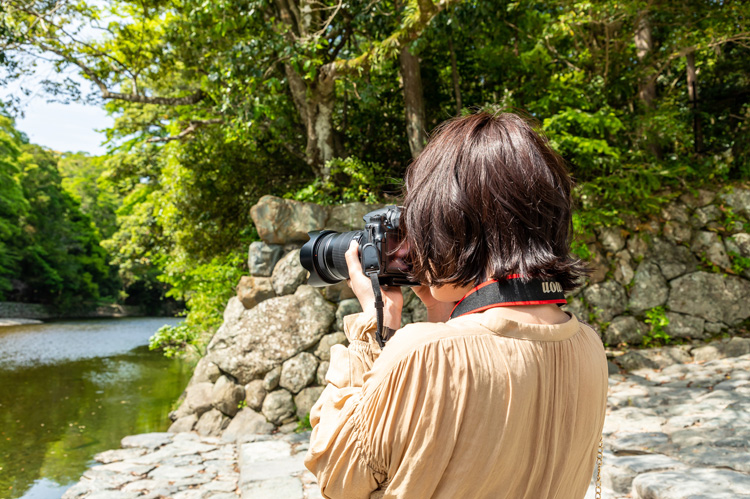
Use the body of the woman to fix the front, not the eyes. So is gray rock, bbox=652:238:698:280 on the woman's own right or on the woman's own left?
on the woman's own right

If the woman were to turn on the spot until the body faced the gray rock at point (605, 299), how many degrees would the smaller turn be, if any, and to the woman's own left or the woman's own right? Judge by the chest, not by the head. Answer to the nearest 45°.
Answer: approximately 45° to the woman's own right

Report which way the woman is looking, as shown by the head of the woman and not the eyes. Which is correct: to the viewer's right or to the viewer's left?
to the viewer's left

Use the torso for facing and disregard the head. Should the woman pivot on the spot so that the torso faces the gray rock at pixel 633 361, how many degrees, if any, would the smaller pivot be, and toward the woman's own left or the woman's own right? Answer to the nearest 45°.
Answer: approximately 45° to the woman's own right

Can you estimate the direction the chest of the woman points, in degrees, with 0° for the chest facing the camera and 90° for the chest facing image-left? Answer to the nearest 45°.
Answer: approximately 135°

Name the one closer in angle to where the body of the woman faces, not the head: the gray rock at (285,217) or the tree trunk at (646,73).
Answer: the gray rock

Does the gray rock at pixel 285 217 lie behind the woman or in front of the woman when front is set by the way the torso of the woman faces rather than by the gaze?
in front

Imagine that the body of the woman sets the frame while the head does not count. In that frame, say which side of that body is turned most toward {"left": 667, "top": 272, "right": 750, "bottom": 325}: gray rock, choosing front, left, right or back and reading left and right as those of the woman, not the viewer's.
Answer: right

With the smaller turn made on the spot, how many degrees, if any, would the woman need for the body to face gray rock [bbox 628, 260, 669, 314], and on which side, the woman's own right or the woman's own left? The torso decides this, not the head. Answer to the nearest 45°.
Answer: approximately 45° to the woman's own right

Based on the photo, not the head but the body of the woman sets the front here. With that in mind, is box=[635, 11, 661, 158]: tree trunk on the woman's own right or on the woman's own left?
on the woman's own right

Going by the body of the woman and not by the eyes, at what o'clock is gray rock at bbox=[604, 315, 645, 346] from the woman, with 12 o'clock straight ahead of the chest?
The gray rock is roughly at 2 o'clock from the woman.

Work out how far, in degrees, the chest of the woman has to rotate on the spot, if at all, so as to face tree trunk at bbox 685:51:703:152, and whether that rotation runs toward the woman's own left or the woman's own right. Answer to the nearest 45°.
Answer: approximately 90° to the woman's own right
